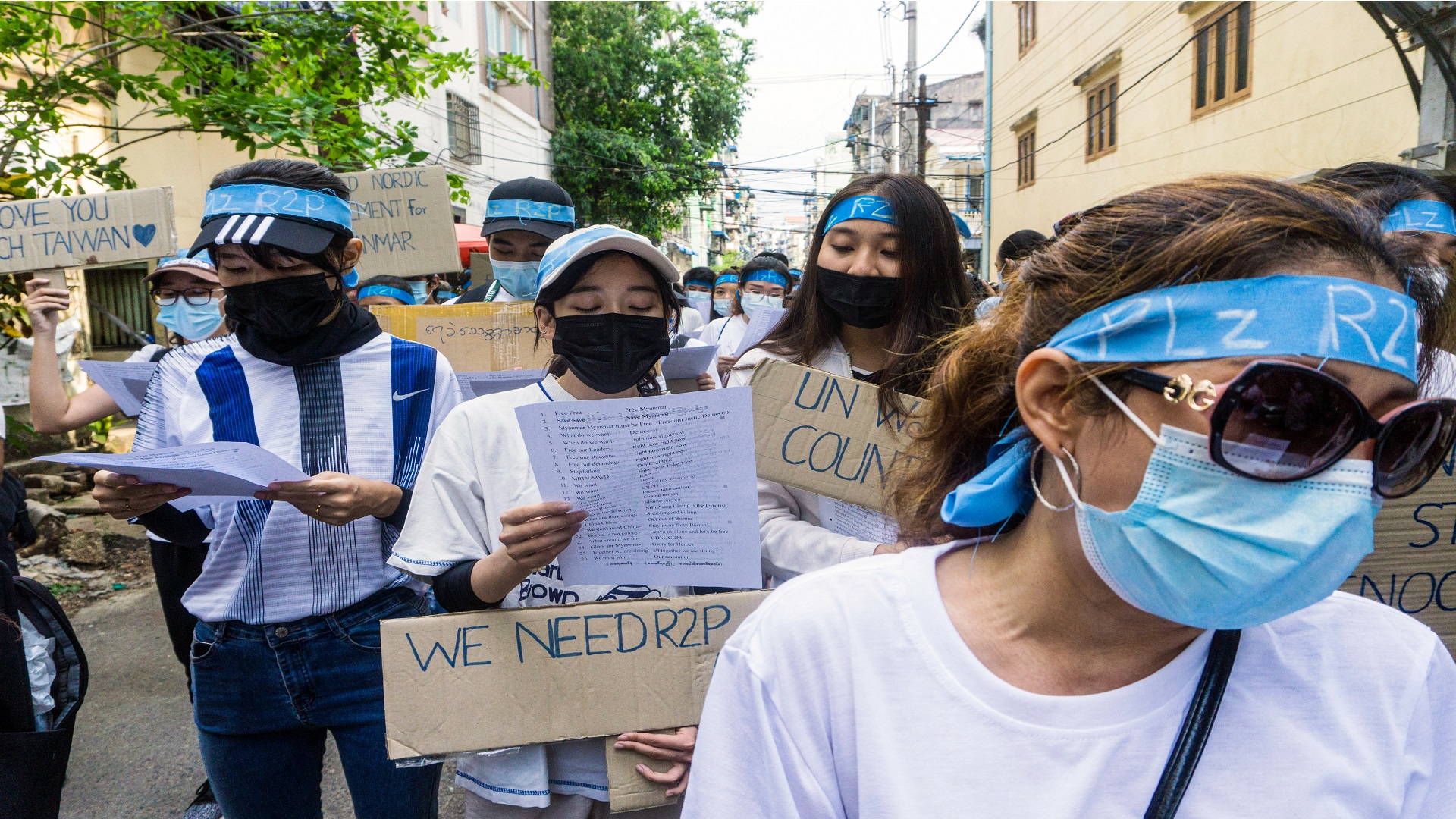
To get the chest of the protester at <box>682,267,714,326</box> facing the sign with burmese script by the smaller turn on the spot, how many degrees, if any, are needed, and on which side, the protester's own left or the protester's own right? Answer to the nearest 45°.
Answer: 0° — they already face it

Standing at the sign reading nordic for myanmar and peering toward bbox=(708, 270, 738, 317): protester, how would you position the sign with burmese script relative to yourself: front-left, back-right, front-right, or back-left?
back-right

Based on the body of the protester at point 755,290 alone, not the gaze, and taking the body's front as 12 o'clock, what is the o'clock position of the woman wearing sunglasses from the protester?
The woman wearing sunglasses is roughly at 12 o'clock from the protester.

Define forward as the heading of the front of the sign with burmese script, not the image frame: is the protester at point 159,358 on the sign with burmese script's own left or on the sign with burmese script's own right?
on the sign with burmese script's own right

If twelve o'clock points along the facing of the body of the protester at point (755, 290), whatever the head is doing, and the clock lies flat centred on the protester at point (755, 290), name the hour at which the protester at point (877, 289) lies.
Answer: the protester at point (877, 289) is roughly at 12 o'clock from the protester at point (755, 290).
